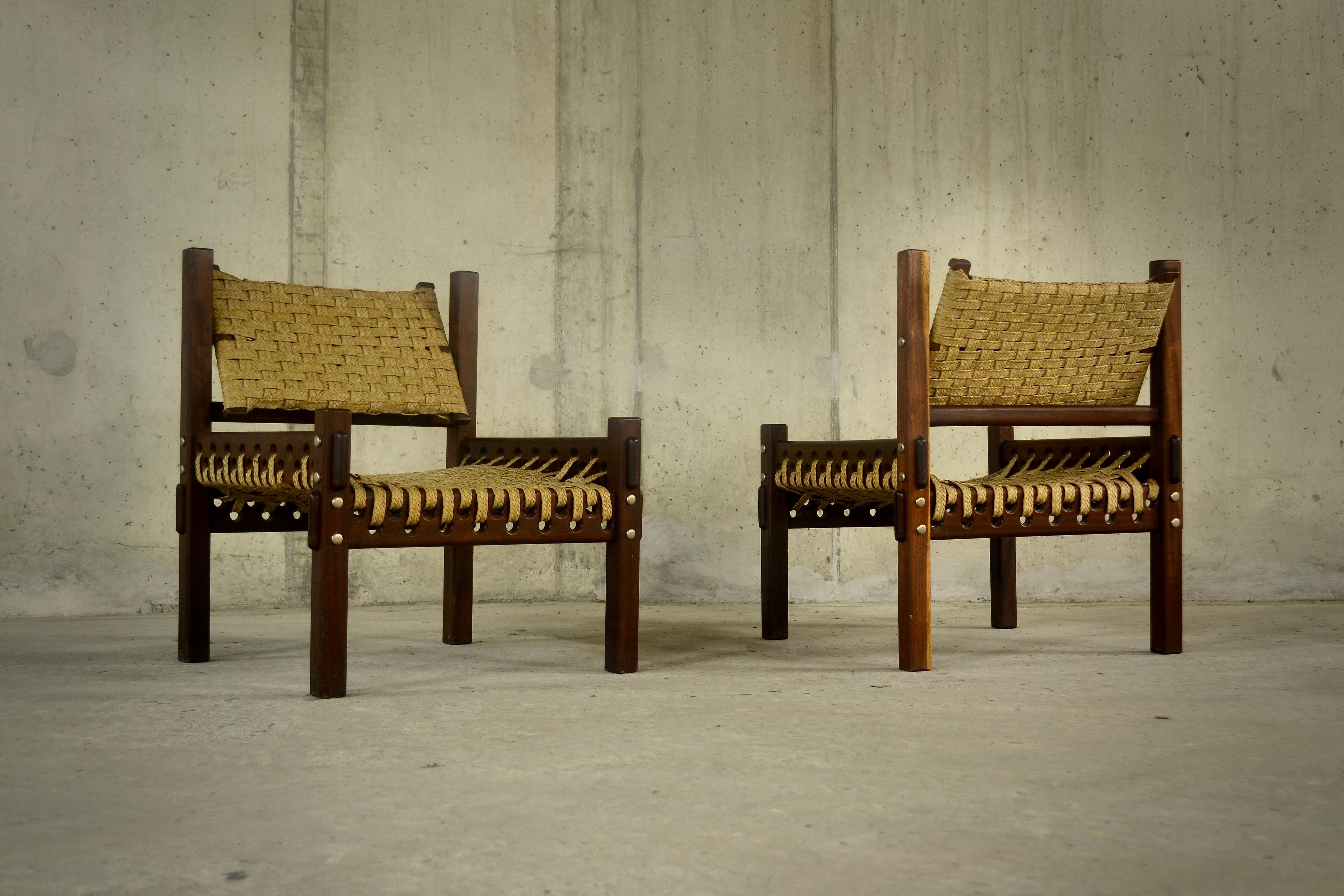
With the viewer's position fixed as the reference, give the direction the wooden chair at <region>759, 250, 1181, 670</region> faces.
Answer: facing away from the viewer and to the left of the viewer

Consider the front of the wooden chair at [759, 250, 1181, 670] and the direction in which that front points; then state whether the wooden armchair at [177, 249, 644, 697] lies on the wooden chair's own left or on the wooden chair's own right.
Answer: on the wooden chair's own left

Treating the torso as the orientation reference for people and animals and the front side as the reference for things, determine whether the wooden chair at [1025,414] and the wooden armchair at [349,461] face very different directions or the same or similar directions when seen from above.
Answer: very different directions

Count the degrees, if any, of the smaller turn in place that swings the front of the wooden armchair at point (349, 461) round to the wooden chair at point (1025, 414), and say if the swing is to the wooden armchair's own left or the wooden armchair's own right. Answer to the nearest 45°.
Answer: approximately 45° to the wooden armchair's own left
